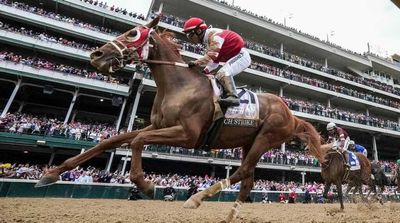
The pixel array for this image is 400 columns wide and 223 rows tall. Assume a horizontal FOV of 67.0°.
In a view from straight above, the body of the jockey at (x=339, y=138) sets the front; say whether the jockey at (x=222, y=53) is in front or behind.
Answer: in front

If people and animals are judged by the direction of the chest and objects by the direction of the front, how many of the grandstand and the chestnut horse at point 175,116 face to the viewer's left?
1

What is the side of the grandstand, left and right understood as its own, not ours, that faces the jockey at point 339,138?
front

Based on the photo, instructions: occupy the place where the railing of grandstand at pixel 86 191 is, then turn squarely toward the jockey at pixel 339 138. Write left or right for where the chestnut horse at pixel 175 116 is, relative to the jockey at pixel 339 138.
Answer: right

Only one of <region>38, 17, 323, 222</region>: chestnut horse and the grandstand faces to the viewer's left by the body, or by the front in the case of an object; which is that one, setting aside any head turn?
the chestnut horse

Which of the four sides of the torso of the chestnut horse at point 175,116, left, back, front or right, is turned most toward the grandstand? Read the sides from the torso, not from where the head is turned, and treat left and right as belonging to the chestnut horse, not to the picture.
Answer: right

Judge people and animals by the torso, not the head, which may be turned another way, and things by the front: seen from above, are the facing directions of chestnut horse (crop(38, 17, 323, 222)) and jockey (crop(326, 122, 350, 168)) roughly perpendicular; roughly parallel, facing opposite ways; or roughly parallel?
roughly parallel

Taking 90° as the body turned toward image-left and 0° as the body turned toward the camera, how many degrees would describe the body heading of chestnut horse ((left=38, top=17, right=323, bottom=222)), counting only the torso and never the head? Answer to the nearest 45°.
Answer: approximately 90°

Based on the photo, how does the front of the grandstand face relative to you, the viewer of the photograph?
facing the viewer and to the right of the viewer

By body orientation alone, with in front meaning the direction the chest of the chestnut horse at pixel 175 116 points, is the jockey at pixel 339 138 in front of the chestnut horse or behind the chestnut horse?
behind
